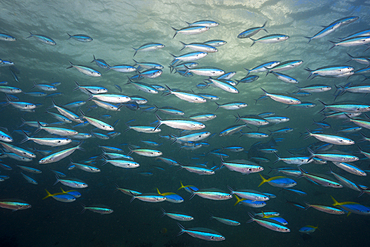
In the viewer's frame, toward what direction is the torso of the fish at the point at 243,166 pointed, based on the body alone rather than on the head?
to the viewer's right

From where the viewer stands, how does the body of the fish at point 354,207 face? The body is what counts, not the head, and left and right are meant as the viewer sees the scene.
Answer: facing to the right of the viewer

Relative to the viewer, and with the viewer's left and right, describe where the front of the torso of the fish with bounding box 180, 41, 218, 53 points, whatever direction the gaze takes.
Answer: facing to the right of the viewer

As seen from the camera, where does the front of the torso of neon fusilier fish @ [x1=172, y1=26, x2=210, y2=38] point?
to the viewer's right

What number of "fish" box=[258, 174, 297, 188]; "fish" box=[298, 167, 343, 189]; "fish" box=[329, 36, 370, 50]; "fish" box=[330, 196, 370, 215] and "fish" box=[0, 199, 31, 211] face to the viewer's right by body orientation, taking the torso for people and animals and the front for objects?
5

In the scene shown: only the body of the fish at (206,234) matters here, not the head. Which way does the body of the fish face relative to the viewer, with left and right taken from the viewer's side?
facing to the right of the viewer

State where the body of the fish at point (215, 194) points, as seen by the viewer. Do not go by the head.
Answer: to the viewer's right

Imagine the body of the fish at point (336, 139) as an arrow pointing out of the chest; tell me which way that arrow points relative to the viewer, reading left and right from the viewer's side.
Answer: facing to the right of the viewer

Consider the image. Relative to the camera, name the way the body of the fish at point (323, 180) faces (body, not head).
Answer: to the viewer's right

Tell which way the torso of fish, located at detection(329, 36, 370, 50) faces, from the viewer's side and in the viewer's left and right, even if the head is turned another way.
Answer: facing to the right of the viewer

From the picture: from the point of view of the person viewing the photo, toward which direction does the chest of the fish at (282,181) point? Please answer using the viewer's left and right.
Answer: facing to the right of the viewer

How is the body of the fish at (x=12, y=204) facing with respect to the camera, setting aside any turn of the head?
to the viewer's right
